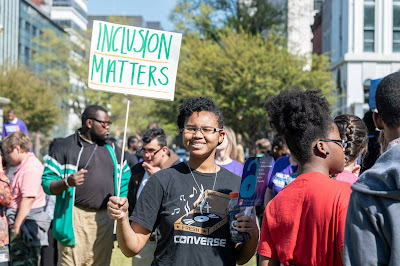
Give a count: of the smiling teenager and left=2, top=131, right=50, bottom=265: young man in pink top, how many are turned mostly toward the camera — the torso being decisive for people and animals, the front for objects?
1

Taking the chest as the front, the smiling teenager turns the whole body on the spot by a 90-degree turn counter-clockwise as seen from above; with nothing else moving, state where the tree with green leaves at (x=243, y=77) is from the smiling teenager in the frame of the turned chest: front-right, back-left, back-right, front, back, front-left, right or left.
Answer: left

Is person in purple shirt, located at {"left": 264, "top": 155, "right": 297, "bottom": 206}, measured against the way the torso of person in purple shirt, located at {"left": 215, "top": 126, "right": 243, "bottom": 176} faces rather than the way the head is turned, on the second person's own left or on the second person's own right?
on the second person's own left

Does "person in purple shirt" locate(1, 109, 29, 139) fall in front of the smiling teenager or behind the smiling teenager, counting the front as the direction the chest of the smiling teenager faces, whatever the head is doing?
behind

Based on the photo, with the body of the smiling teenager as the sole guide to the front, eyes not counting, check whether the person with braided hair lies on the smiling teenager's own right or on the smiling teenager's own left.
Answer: on the smiling teenager's own left

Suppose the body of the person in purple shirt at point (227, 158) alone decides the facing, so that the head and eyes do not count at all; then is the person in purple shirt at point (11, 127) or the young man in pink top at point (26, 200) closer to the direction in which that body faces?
the young man in pink top

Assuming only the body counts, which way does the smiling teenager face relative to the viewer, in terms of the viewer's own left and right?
facing the viewer

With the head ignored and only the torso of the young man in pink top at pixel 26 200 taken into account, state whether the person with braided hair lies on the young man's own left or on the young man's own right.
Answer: on the young man's own left

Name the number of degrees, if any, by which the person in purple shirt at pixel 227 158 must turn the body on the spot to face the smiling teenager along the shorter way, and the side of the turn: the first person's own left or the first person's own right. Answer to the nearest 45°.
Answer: approximately 45° to the first person's own left

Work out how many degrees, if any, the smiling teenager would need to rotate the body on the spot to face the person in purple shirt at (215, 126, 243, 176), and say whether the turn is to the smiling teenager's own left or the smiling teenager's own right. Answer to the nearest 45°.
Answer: approximately 180°

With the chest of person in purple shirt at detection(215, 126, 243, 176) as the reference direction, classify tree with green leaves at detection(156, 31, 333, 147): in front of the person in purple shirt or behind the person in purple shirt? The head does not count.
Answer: behind
